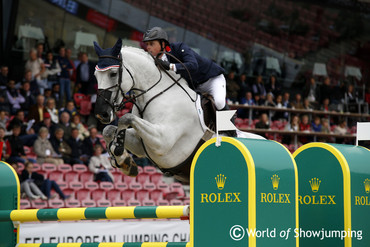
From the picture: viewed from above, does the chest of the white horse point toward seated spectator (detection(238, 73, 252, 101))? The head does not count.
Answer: no

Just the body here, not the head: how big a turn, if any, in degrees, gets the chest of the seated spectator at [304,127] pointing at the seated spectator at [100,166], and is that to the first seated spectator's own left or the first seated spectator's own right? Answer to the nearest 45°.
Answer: approximately 45° to the first seated spectator's own right

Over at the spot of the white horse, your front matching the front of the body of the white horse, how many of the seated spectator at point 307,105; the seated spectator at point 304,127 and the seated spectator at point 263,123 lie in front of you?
0

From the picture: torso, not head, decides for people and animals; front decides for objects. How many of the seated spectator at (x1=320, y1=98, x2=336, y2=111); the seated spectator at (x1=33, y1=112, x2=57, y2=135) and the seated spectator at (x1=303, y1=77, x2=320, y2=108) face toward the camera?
3

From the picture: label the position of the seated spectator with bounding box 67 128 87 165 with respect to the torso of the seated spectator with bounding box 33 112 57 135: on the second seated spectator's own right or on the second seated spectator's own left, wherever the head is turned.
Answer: on the second seated spectator's own left

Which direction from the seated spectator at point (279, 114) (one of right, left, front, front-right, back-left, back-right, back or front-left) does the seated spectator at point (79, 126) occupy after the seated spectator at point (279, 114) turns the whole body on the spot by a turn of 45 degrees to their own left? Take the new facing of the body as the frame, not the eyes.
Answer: right

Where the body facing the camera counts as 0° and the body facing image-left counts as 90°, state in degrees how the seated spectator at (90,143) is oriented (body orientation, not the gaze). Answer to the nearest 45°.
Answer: approximately 315°

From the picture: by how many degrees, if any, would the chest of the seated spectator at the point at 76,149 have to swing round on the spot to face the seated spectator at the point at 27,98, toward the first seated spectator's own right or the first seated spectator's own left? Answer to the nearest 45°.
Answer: approximately 180°

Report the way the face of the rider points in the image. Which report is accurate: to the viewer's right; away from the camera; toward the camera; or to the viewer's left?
to the viewer's left

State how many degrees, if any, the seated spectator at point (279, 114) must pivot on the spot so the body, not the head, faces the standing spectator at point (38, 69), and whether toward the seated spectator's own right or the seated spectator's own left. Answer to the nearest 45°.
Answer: approximately 45° to the seated spectator's own right

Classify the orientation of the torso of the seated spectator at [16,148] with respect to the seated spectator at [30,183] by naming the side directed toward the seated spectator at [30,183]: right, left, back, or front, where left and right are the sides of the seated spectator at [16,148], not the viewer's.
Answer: front

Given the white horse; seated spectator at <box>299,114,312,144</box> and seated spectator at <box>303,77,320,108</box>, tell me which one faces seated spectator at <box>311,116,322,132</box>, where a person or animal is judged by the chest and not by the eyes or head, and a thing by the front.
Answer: seated spectator at <box>303,77,320,108</box>

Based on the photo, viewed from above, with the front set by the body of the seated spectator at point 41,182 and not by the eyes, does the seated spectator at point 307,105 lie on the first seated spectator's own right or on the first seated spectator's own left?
on the first seated spectator's own left

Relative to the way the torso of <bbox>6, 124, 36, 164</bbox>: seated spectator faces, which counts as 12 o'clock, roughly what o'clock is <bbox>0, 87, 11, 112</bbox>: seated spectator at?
<bbox>0, 87, 11, 112</bbox>: seated spectator is roughly at 7 o'clock from <bbox>6, 124, 36, 164</bbox>: seated spectator.

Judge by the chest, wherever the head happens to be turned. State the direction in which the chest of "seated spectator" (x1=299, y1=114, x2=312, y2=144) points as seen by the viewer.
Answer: toward the camera
